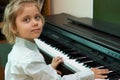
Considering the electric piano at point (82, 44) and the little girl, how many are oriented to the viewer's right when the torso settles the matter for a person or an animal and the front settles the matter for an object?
1

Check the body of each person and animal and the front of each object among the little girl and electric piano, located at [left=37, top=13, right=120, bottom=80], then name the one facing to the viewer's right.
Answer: the little girl

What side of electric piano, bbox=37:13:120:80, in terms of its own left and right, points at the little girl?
front

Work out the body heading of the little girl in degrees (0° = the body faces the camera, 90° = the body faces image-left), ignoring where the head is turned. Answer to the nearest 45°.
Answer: approximately 270°
